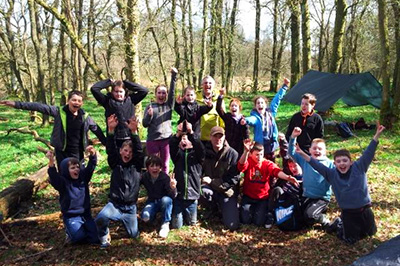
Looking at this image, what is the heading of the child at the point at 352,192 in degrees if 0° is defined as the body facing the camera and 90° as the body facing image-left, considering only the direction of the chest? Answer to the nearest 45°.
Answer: approximately 0°

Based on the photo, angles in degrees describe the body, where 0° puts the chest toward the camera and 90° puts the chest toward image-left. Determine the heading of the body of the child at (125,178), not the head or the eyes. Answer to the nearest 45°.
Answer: approximately 0°

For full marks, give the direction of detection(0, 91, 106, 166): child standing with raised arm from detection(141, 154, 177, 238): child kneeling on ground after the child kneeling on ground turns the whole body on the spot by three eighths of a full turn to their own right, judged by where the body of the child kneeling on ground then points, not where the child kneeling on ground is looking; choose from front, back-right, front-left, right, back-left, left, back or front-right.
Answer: front-left

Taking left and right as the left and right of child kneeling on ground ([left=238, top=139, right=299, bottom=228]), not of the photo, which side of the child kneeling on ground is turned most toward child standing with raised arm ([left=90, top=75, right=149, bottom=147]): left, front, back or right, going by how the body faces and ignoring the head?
right

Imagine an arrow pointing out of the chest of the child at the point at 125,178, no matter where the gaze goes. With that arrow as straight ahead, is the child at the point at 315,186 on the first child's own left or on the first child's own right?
on the first child's own left

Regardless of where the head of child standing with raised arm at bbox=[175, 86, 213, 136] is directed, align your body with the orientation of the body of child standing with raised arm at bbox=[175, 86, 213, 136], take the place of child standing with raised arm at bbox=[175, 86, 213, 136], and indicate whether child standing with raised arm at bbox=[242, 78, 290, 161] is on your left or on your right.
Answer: on your left

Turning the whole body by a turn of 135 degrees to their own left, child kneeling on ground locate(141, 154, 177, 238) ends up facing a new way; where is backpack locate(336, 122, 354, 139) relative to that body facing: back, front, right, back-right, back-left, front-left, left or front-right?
front

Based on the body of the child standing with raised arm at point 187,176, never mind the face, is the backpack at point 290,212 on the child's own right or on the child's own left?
on the child's own left
